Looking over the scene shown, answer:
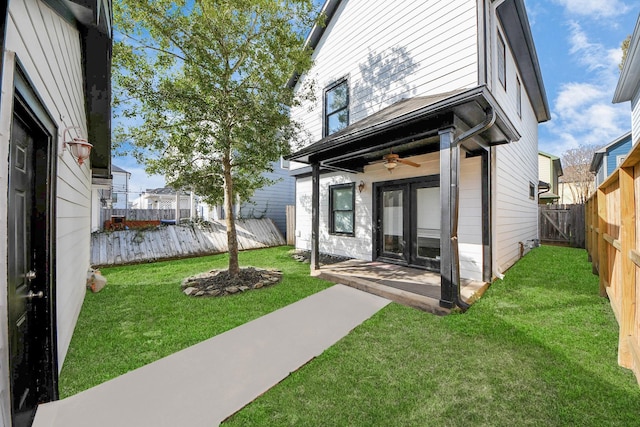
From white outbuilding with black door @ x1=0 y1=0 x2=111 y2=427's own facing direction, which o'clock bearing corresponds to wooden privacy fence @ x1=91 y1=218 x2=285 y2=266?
The wooden privacy fence is roughly at 10 o'clock from the white outbuilding with black door.

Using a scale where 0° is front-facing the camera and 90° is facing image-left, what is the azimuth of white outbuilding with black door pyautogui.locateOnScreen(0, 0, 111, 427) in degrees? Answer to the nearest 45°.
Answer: approximately 270°

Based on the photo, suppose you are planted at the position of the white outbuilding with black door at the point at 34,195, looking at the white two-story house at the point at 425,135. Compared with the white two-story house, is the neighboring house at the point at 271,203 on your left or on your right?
left

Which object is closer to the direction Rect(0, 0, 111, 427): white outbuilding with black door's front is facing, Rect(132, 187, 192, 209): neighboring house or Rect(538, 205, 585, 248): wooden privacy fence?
the wooden privacy fence

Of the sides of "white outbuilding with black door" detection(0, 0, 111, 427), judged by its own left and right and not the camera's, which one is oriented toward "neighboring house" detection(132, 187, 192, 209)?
left

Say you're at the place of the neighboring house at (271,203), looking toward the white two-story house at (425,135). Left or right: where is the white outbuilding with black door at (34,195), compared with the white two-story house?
right
